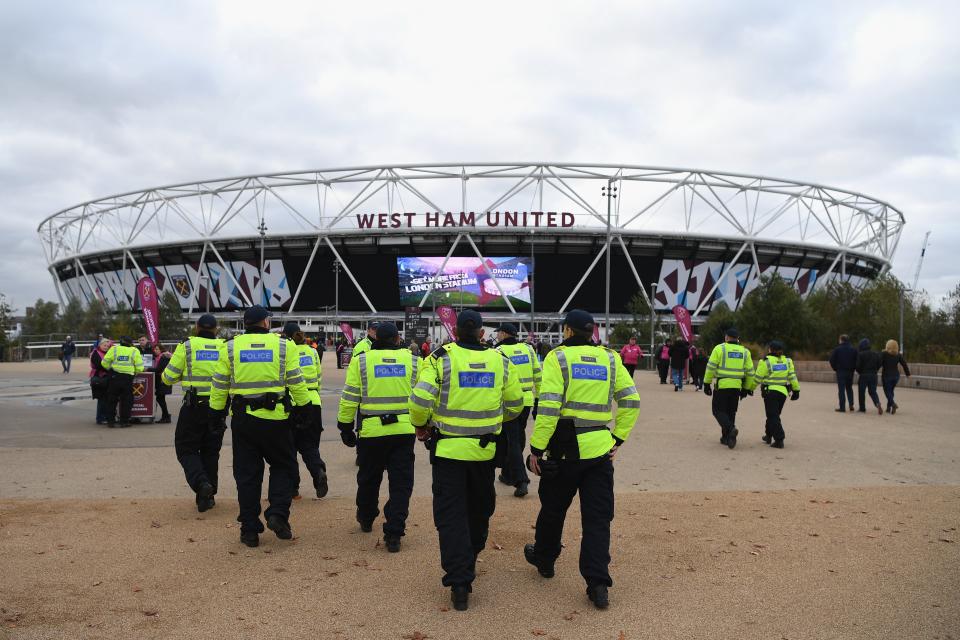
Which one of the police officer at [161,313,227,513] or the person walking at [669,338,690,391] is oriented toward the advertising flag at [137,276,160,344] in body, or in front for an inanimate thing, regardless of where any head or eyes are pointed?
the police officer

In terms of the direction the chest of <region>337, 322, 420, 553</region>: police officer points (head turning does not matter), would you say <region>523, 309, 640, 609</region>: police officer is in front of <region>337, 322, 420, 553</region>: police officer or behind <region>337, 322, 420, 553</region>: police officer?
behind

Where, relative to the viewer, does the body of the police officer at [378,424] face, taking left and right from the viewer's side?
facing away from the viewer

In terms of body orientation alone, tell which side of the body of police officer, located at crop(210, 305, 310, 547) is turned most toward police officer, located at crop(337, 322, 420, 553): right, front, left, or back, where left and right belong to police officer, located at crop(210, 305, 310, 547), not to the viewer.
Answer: right

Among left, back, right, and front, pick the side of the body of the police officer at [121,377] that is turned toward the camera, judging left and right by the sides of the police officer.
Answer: back

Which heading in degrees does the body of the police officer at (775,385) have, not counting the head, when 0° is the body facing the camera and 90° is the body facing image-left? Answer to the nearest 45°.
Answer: approximately 180°

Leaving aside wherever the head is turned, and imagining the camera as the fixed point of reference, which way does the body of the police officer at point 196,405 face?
away from the camera

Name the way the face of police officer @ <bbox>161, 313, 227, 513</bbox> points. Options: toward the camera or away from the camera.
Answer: away from the camera

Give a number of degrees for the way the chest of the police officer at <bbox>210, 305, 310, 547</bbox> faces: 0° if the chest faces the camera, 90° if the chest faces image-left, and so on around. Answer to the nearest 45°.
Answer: approximately 180°

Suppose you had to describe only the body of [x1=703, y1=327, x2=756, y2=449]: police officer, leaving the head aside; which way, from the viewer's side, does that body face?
away from the camera
